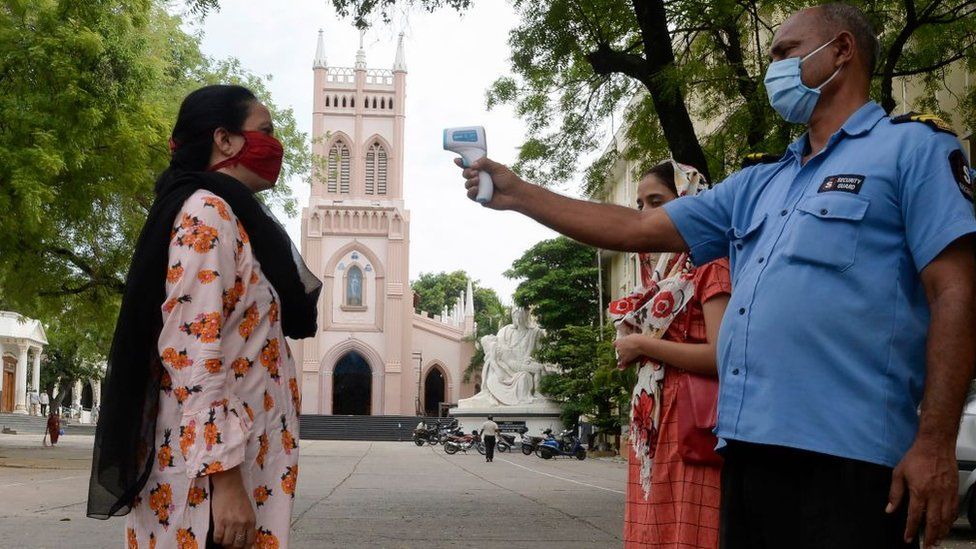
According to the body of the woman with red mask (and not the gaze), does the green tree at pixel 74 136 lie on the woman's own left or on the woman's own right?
on the woman's own left

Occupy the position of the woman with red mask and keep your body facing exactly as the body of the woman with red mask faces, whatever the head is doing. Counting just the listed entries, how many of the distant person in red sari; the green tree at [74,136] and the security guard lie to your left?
2

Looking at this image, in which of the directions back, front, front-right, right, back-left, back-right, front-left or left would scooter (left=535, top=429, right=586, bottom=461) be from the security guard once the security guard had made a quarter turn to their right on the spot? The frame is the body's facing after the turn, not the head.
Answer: front-right

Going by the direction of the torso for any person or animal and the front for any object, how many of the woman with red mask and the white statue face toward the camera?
1

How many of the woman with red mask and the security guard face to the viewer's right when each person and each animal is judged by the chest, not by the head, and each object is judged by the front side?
1

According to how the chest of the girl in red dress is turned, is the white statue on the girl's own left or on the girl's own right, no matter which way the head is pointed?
on the girl's own right

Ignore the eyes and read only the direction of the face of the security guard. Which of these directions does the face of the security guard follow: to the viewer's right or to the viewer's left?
to the viewer's left

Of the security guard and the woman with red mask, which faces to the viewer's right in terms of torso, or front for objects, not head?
the woman with red mask

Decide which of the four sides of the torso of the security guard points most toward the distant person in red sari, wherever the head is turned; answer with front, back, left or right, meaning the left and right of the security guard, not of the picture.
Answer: right

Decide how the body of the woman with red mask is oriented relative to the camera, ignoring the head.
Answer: to the viewer's right

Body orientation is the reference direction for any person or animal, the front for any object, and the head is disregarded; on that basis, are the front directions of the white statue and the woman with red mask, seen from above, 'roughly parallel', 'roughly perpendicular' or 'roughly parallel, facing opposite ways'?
roughly perpendicular

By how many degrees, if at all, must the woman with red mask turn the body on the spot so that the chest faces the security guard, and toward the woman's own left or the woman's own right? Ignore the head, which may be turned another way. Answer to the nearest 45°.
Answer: approximately 45° to the woman's own right

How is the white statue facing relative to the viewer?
toward the camera

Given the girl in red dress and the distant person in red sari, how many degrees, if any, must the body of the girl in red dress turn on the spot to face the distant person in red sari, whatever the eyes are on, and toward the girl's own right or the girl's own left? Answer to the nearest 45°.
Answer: approximately 90° to the girl's own right

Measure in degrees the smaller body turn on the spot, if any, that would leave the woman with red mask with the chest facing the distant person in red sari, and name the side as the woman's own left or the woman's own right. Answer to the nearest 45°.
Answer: approximately 90° to the woman's own left

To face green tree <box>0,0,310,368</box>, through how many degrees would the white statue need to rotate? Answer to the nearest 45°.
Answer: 0° — it already faces it

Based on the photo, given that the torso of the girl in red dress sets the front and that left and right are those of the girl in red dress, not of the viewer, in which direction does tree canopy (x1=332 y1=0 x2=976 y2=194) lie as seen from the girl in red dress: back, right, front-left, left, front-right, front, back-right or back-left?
back-right
